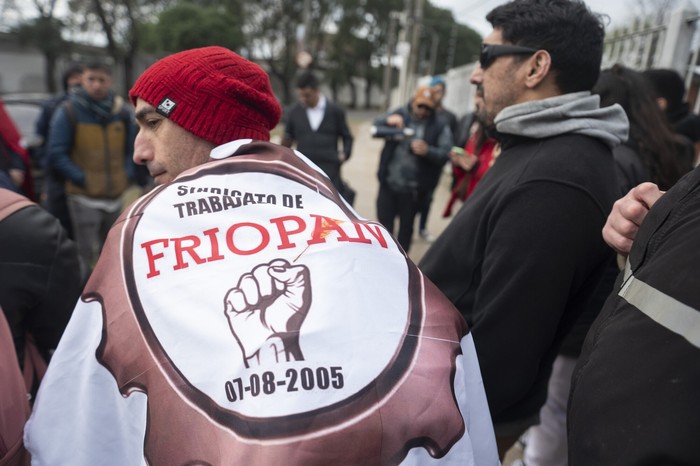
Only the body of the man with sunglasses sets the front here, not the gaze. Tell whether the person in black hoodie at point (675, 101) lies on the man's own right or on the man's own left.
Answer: on the man's own right

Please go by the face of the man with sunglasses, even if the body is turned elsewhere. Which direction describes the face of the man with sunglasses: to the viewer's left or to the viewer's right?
to the viewer's left

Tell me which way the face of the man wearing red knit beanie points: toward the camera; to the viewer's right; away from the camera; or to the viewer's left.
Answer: to the viewer's left

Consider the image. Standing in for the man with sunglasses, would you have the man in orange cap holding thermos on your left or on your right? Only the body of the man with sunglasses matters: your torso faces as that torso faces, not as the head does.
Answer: on your right

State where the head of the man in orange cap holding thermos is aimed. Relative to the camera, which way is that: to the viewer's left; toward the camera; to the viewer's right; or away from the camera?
toward the camera

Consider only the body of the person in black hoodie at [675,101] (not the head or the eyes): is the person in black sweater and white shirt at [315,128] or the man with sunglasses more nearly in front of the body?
the person in black sweater and white shirt

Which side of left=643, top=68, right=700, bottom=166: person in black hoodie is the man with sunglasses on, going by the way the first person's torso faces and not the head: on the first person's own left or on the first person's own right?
on the first person's own left

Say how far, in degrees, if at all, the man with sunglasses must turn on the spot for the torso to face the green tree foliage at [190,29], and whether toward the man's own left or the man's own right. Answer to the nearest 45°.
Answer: approximately 45° to the man's own right

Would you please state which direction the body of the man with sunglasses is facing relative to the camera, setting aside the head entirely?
to the viewer's left
